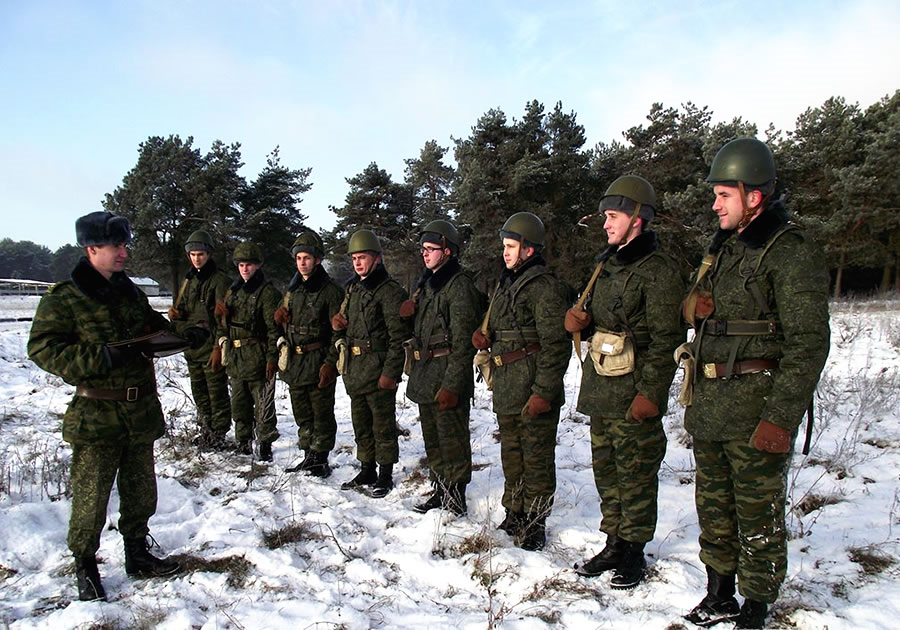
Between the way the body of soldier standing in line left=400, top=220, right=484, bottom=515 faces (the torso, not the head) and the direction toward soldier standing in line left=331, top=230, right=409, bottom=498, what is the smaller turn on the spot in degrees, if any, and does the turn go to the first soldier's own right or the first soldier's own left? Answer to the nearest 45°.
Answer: approximately 90° to the first soldier's own right

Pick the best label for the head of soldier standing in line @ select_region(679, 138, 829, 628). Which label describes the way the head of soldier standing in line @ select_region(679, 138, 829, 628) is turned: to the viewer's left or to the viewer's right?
to the viewer's left

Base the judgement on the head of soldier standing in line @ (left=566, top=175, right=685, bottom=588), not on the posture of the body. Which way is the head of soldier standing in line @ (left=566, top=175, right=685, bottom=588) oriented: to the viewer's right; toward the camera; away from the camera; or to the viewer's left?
to the viewer's left

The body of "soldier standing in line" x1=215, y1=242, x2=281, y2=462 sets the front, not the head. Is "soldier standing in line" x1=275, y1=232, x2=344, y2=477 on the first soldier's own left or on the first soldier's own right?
on the first soldier's own left

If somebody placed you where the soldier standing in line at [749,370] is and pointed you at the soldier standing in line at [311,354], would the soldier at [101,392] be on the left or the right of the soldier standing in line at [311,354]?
left

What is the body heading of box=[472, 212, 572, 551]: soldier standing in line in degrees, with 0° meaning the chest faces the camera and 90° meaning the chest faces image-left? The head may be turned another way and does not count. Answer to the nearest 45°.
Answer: approximately 45°

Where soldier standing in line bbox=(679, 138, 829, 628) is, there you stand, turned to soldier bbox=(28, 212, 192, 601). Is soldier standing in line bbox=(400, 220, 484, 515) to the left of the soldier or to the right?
right

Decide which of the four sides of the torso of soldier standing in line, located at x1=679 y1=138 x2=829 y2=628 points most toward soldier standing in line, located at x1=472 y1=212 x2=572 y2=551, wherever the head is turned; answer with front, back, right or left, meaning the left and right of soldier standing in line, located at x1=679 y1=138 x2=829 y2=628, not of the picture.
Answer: right

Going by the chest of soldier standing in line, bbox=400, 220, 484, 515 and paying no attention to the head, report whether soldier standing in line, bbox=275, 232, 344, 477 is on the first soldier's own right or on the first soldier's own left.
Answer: on the first soldier's own right
